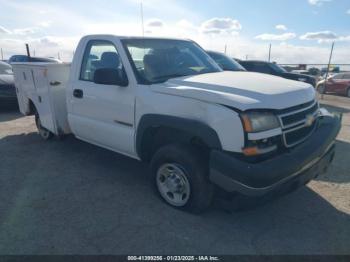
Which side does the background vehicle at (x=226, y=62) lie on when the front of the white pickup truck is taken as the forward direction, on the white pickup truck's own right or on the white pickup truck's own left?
on the white pickup truck's own left

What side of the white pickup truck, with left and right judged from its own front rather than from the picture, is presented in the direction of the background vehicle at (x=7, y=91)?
back

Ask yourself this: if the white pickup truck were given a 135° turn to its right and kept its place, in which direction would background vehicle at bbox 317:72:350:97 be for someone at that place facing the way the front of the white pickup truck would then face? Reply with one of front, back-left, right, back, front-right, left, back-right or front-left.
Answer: back-right

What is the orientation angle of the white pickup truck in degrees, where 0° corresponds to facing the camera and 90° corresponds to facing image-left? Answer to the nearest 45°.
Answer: approximately 315°
